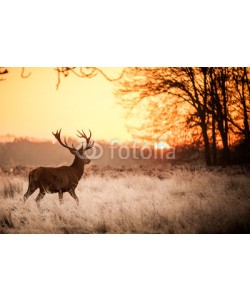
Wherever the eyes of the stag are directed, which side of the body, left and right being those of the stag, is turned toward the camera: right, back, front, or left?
right

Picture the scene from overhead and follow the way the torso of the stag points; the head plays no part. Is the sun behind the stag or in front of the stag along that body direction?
in front

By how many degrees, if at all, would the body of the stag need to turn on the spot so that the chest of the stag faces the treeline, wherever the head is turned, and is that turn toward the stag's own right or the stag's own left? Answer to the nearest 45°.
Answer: approximately 90° to the stag's own left
